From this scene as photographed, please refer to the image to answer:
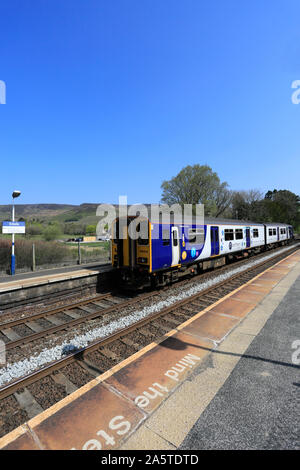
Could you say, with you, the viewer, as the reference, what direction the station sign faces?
facing the viewer

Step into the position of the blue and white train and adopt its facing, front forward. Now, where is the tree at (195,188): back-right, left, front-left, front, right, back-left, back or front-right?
back-right

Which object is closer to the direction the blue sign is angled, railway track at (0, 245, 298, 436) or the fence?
the railway track

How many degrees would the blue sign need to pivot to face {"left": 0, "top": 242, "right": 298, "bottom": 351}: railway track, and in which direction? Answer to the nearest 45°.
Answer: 0° — it already faces it

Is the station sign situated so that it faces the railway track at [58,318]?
yes

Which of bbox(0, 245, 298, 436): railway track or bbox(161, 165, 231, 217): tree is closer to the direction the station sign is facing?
the railway track

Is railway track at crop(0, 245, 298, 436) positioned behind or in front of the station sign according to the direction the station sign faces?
in front

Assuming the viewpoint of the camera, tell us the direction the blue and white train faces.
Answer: facing the viewer and to the left of the viewer

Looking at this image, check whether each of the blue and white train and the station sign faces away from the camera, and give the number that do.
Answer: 0
